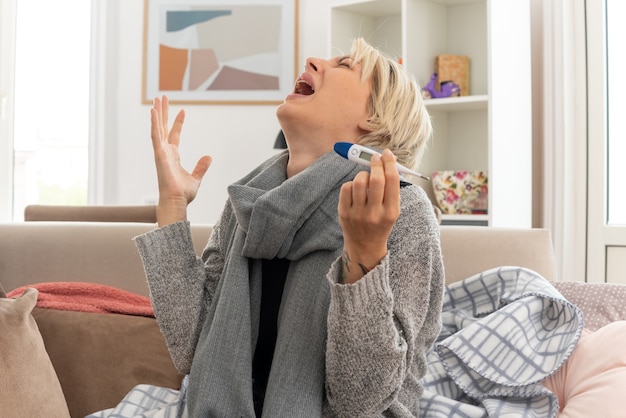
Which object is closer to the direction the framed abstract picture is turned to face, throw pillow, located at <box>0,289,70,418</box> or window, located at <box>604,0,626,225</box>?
the throw pillow

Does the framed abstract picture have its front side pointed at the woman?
yes

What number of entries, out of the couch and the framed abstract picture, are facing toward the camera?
2

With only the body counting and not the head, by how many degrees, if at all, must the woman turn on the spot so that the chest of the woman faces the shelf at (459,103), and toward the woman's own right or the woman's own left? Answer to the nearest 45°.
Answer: approximately 135° to the woman's own right

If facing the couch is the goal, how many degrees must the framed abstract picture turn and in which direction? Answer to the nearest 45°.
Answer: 0° — it already faces it

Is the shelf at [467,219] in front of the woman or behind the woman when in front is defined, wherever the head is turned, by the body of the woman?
behind

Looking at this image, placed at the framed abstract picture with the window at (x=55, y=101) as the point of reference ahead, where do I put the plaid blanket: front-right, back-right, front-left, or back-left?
back-left
